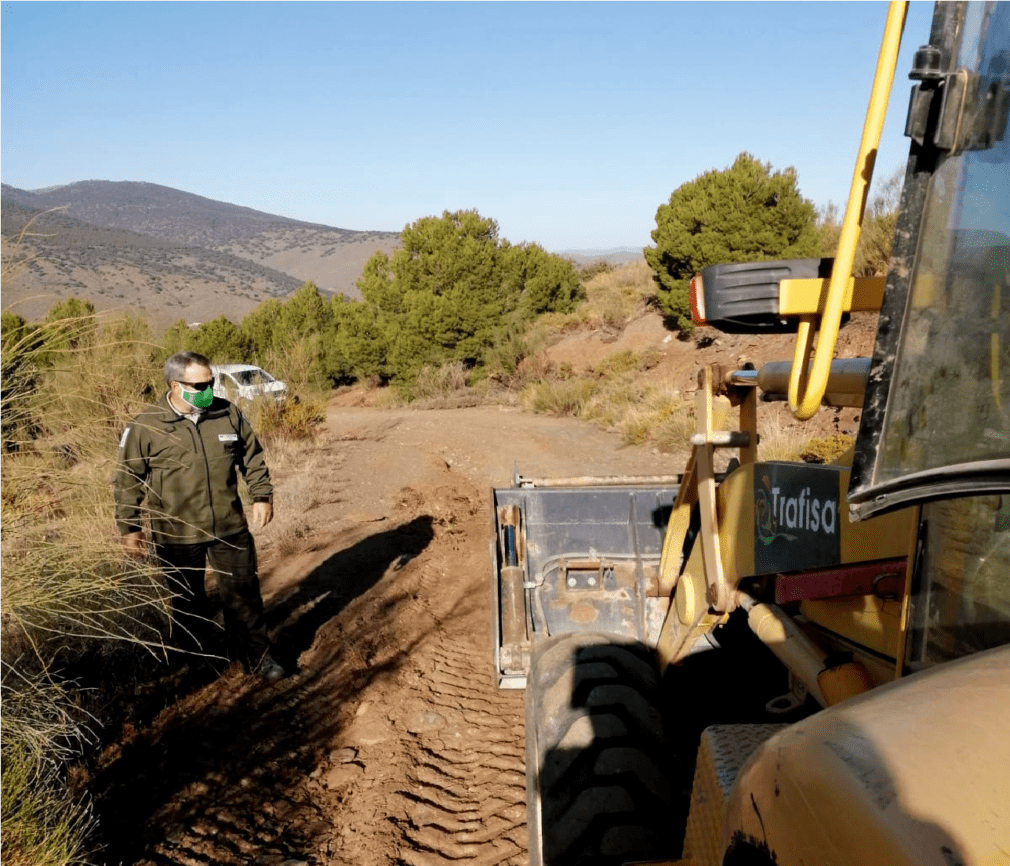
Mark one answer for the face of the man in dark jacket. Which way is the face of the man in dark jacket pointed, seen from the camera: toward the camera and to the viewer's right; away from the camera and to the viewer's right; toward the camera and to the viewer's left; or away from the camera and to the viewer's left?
toward the camera and to the viewer's right

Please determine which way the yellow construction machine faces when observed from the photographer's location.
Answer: facing away from the viewer and to the left of the viewer

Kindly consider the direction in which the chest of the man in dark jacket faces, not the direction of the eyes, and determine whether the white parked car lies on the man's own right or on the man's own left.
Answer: on the man's own left

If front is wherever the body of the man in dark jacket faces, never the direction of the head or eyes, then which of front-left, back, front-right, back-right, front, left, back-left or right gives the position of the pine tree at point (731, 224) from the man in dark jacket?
left

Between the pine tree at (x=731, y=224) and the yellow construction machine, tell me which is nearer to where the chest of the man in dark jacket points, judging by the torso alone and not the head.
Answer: the yellow construction machine

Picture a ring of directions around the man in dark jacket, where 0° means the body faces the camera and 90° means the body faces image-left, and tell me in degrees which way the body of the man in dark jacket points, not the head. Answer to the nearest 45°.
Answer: approximately 315°

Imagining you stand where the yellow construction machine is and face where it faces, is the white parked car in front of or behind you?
in front

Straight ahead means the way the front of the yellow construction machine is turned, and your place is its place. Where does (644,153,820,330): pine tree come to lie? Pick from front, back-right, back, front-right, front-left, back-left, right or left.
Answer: front-right

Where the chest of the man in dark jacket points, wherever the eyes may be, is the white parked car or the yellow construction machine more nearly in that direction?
the yellow construction machine
